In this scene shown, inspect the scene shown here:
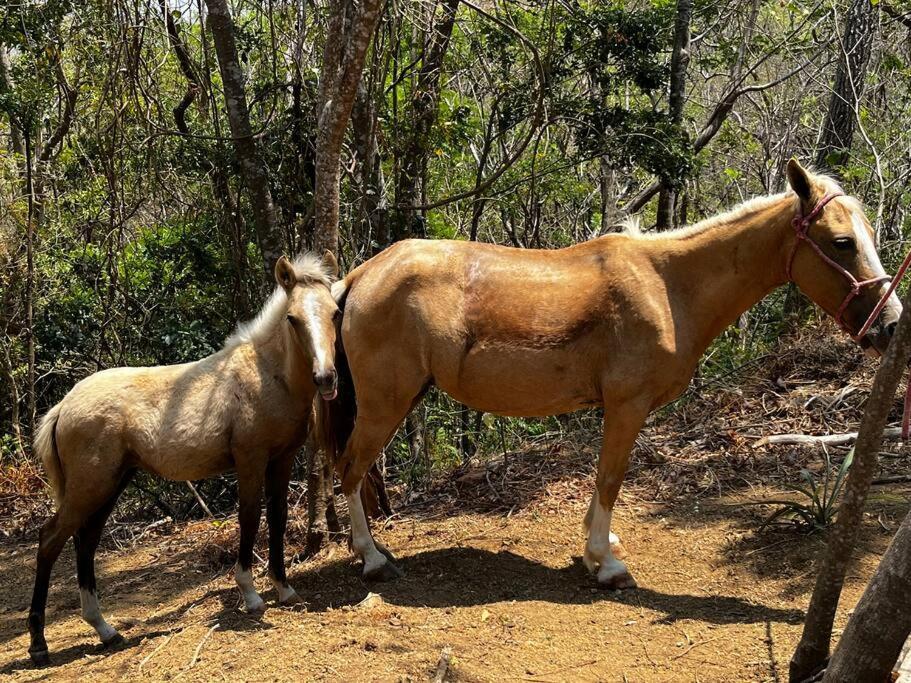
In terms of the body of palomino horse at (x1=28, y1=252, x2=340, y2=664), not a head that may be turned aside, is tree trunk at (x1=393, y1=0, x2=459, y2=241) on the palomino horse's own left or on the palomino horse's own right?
on the palomino horse's own left

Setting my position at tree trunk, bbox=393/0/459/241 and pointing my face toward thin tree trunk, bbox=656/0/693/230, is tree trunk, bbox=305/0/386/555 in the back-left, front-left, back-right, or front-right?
back-right

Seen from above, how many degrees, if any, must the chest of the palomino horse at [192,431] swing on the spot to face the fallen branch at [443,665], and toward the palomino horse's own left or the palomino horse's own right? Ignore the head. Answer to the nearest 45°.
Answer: approximately 45° to the palomino horse's own right

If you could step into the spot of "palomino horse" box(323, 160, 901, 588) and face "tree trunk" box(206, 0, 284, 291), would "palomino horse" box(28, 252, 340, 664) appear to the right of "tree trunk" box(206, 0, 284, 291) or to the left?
left

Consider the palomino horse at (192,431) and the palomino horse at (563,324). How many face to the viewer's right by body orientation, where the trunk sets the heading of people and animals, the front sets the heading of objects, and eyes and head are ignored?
2

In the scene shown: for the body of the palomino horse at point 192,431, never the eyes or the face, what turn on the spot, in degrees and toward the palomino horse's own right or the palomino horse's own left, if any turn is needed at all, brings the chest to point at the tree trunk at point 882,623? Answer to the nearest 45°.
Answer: approximately 45° to the palomino horse's own right

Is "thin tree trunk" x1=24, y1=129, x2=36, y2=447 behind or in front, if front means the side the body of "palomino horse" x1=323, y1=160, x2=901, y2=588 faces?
behind

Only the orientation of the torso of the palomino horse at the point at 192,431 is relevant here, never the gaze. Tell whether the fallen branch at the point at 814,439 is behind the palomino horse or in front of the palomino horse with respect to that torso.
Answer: in front

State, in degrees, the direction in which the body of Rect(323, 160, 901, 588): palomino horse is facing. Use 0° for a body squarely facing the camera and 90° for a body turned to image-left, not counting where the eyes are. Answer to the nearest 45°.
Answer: approximately 270°

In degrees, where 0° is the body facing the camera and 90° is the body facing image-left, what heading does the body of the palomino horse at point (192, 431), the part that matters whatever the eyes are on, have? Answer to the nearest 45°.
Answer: approximately 270°
